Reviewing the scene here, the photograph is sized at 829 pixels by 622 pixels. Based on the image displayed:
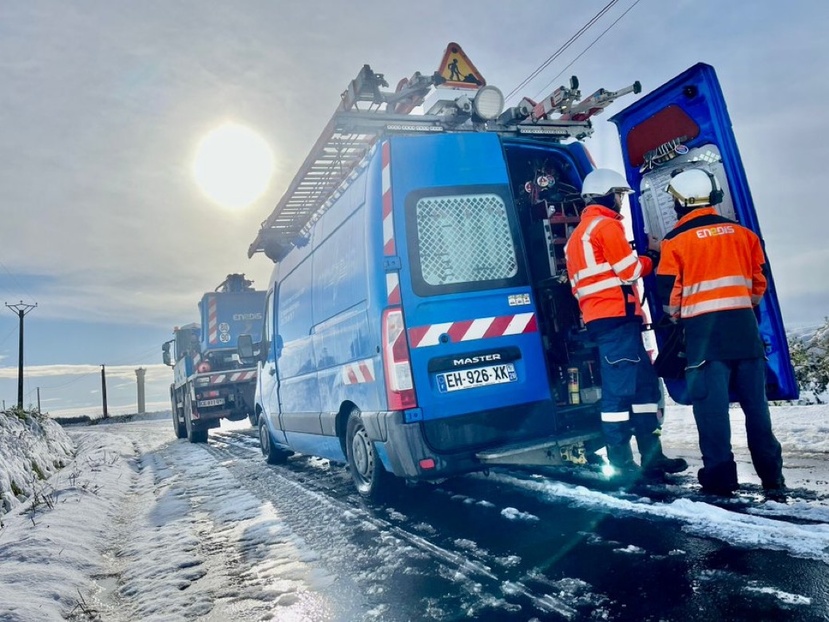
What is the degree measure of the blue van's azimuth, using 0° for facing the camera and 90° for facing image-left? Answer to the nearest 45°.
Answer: approximately 135°

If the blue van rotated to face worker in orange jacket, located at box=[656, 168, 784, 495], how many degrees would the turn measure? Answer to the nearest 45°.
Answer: approximately 135° to its right

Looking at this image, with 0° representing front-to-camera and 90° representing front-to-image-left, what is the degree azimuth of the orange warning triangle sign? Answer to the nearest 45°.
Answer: approximately 0°
